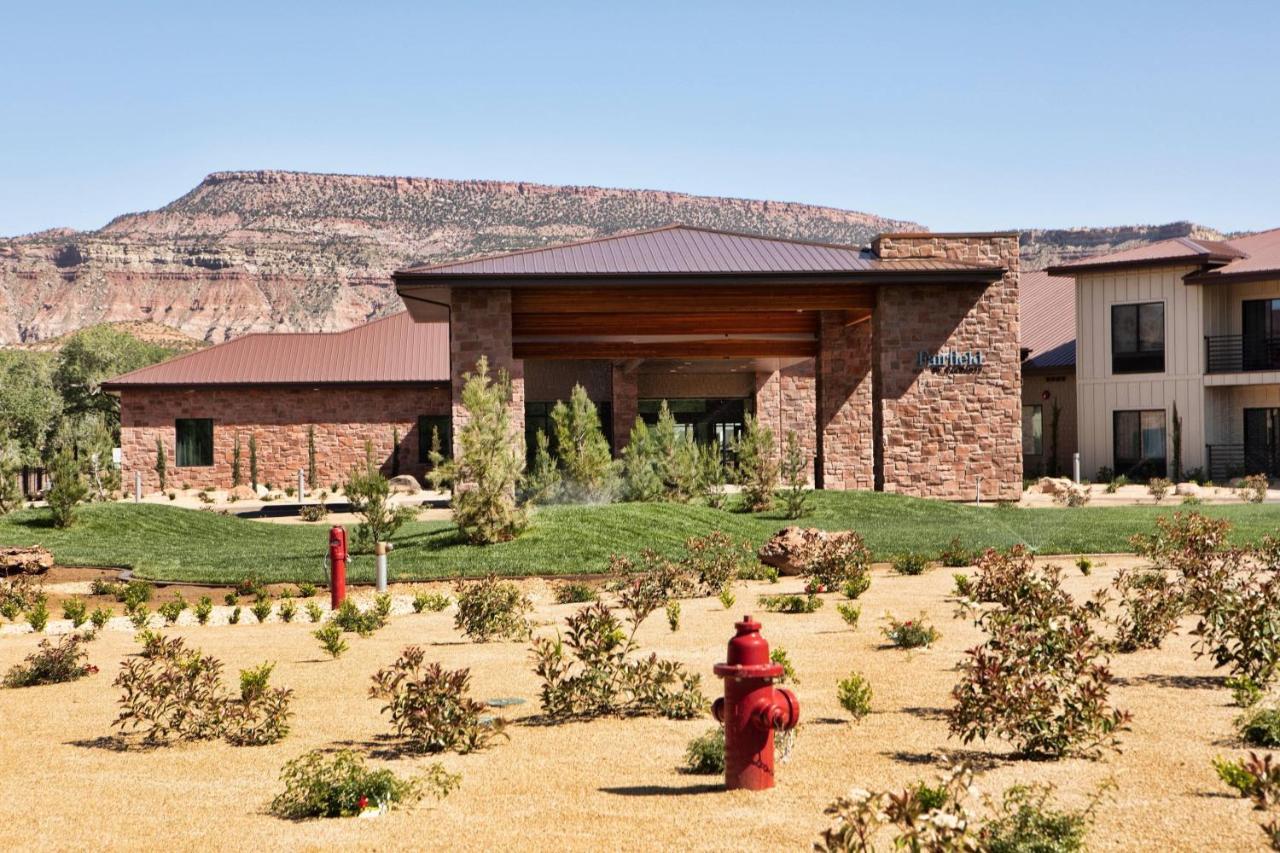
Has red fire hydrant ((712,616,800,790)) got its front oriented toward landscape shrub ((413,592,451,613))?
no

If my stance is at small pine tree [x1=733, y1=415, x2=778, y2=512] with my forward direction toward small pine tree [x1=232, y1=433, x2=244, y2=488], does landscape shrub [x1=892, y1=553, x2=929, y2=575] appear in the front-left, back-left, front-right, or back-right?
back-left

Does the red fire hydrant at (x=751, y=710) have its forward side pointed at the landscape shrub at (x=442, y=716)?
no

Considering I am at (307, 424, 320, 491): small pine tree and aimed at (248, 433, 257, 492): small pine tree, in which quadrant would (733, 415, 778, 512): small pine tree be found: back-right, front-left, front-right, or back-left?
back-left

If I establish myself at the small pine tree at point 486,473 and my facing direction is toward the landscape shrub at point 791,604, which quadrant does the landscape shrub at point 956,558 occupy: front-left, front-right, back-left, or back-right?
front-left

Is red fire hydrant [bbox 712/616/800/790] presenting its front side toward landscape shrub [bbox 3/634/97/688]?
no
